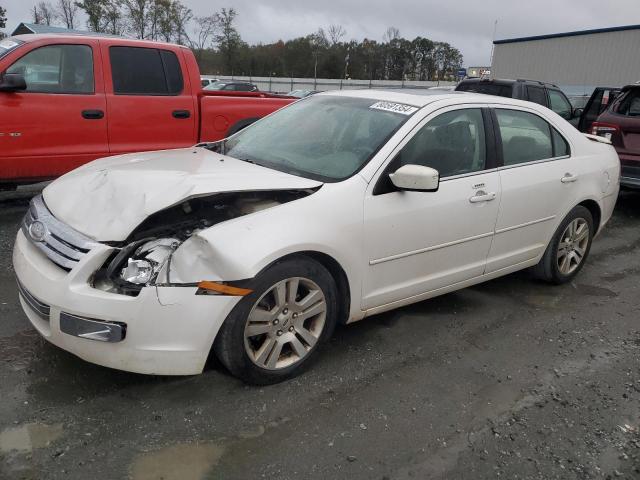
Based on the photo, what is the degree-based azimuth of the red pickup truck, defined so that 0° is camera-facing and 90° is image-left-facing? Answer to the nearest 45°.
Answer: approximately 90°

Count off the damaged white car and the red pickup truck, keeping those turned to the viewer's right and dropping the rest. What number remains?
0

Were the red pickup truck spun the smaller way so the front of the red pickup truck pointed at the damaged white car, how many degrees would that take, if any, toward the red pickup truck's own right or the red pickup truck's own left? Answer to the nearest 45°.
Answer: approximately 90° to the red pickup truck's own left

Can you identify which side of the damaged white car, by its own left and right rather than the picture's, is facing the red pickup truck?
right

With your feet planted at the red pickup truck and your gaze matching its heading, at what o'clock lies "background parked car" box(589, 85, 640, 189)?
The background parked car is roughly at 6 o'clock from the red pickup truck.

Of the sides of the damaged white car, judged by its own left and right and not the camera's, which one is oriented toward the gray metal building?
back

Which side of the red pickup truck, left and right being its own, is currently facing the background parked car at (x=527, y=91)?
back

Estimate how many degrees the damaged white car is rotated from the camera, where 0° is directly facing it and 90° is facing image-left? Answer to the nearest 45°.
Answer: approximately 45°

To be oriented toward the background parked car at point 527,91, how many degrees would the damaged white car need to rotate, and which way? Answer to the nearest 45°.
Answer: approximately 180°
